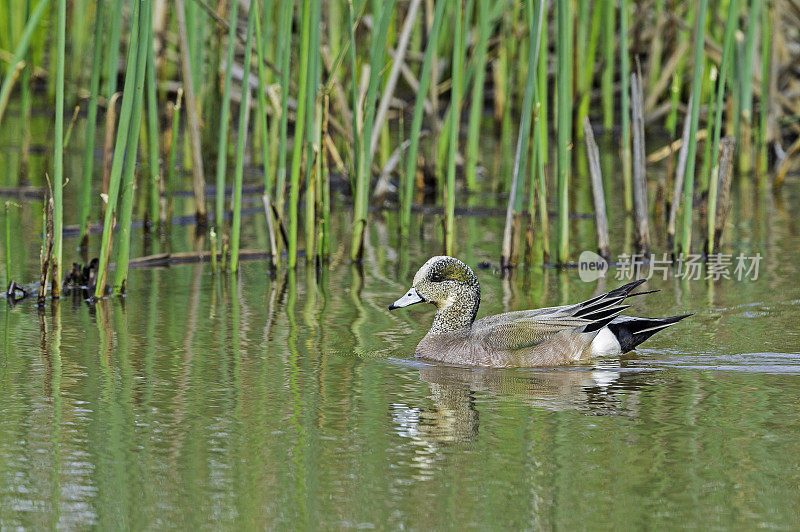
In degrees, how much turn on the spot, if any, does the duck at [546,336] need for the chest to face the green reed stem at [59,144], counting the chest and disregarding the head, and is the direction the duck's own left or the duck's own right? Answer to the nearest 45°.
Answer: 0° — it already faces it

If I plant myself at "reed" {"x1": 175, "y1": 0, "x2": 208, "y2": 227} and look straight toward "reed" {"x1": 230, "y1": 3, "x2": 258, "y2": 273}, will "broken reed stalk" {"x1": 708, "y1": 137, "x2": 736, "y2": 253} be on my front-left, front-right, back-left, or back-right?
front-left

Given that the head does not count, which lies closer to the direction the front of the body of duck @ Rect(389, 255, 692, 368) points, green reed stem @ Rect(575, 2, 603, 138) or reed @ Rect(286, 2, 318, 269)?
the reed

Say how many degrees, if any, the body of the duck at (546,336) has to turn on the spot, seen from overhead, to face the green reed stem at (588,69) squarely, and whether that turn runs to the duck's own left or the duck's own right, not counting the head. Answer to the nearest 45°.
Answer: approximately 90° to the duck's own right

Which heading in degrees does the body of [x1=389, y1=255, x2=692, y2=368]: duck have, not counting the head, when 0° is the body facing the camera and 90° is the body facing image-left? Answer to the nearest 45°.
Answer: approximately 90°

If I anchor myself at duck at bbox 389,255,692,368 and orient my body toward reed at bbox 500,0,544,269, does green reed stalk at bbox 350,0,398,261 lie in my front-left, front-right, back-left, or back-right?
front-left

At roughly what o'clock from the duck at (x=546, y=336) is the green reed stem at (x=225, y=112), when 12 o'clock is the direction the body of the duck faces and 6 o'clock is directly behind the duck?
The green reed stem is roughly at 1 o'clock from the duck.
